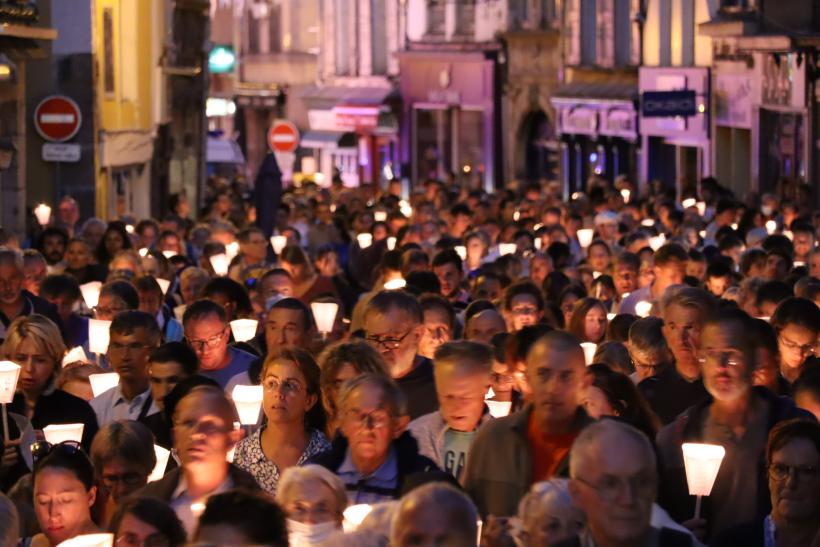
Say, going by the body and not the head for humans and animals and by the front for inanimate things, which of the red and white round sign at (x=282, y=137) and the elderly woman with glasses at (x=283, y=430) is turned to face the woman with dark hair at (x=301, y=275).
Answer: the red and white round sign

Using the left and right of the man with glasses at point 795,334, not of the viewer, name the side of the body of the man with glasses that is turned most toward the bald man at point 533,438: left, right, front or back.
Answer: front

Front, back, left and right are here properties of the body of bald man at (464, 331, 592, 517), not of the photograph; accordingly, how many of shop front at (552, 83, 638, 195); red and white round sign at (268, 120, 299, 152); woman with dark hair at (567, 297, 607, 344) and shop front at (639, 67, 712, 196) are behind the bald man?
4

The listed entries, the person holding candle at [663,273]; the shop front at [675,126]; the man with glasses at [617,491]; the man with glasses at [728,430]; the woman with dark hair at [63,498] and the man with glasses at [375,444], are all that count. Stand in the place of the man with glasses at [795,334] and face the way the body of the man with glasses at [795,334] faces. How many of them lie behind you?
2

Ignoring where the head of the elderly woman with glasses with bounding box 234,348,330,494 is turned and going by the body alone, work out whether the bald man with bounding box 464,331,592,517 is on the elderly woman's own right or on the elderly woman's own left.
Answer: on the elderly woman's own left

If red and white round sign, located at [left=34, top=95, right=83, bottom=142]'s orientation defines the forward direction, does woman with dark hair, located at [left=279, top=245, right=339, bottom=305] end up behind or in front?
in front

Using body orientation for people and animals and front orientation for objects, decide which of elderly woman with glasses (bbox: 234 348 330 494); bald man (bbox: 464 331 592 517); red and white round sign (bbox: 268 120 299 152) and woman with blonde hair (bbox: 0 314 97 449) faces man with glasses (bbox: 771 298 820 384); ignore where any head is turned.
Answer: the red and white round sign

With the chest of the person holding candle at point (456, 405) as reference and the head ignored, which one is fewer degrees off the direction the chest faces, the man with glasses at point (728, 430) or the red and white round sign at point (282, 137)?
the man with glasses

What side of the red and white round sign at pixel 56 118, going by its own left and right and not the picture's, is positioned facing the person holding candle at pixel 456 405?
front
